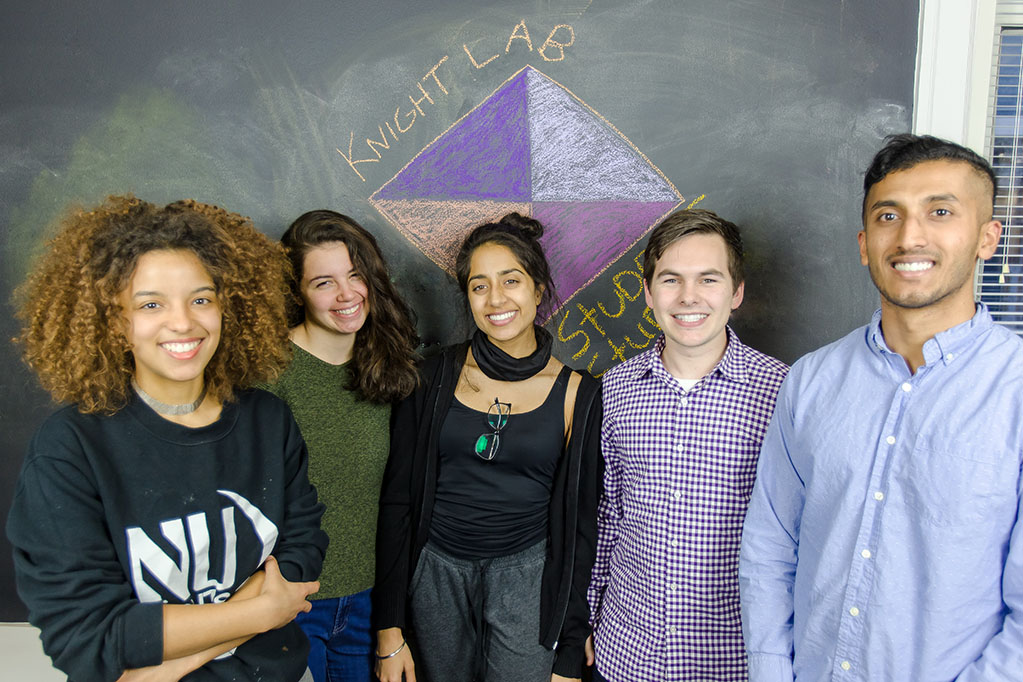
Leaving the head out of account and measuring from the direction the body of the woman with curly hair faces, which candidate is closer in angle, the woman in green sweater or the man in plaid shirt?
the man in plaid shirt

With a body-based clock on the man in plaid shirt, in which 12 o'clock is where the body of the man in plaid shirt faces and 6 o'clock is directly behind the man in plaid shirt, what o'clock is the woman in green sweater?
The woman in green sweater is roughly at 3 o'clock from the man in plaid shirt.

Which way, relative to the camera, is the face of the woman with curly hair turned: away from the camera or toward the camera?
toward the camera

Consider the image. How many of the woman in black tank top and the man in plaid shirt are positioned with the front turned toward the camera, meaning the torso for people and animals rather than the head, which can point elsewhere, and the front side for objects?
2

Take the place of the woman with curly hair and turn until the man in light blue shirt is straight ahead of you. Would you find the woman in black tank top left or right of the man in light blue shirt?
left

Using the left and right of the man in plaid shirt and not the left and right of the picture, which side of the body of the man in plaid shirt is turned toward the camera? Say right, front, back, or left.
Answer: front

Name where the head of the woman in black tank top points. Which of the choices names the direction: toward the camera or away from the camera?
toward the camera

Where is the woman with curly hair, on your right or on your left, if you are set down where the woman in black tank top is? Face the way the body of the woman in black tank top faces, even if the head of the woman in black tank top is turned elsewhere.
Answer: on your right

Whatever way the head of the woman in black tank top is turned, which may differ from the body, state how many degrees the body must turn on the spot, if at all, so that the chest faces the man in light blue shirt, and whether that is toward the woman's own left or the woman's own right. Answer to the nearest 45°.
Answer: approximately 45° to the woman's own left

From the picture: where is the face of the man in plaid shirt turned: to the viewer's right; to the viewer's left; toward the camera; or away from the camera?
toward the camera

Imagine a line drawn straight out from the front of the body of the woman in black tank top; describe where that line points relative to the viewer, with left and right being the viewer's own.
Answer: facing the viewer

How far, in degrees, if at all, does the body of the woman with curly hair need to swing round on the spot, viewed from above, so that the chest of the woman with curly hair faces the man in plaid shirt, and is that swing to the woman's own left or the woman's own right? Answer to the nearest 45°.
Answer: approximately 45° to the woman's own left

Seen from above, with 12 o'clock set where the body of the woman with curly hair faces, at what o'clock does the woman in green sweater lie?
The woman in green sweater is roughly at 9 o'clock from the woman with curly hair.

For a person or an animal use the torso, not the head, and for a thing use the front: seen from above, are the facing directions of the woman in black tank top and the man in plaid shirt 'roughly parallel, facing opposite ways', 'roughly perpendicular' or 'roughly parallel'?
roughly parallel

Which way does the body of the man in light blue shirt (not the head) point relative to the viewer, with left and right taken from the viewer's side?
facing the viewer and to the left of the viewer

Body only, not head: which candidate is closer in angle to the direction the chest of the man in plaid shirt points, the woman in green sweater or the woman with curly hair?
the woman with curly hair

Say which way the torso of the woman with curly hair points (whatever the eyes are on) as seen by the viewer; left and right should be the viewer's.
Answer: facing the viewer and to the right of the viewer

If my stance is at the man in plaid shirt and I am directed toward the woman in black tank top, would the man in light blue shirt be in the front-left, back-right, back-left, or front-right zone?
back-left
